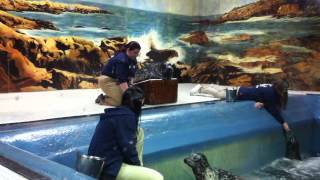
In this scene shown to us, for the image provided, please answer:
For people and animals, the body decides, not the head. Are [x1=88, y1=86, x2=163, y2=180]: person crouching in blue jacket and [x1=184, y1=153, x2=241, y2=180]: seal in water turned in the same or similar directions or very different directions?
very different directions

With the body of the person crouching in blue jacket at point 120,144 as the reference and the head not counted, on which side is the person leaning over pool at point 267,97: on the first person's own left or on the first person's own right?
on the first person's own left

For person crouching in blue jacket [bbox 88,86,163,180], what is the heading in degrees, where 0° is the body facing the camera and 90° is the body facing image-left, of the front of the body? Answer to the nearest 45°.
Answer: approximately 270°

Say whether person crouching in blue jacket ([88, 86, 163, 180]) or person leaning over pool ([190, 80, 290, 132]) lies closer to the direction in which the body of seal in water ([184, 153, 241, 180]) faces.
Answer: the person crouching in blue jacket

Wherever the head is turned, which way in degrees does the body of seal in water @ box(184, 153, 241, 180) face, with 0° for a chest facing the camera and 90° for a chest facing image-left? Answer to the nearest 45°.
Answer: approximately 90°

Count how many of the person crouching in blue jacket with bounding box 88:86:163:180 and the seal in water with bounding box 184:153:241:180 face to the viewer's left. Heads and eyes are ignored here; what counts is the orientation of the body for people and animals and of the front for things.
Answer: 1

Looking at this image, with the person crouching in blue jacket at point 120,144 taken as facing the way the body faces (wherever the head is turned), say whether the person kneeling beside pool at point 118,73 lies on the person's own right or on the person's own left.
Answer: on the person's own left

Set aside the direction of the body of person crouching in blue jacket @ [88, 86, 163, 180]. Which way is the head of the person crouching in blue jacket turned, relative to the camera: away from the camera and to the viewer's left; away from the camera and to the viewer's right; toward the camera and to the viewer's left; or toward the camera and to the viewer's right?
away from the camera and to the viewer's right
